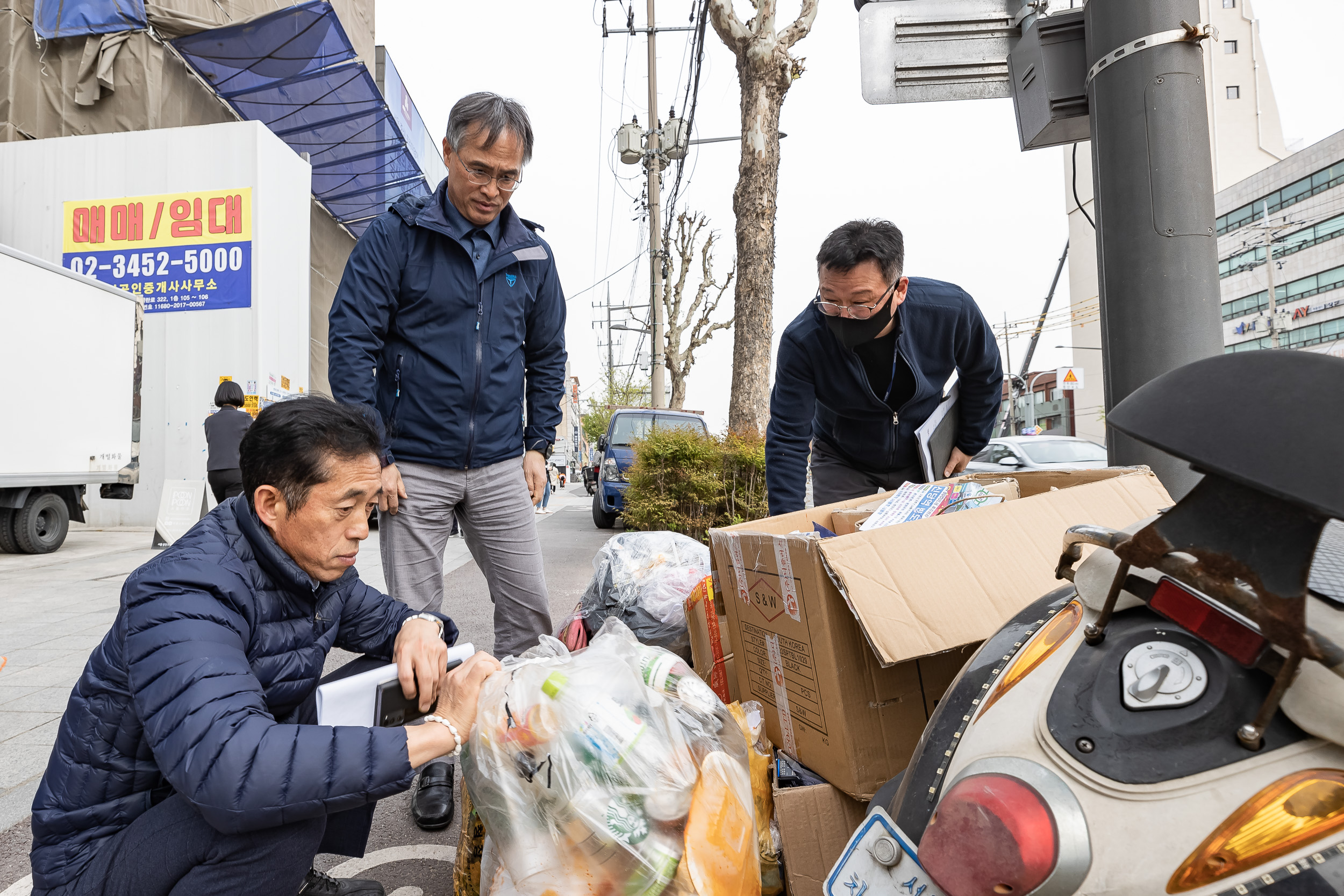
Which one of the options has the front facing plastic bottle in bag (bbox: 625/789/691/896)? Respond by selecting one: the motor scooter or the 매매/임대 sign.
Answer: the 매매/임대 sign

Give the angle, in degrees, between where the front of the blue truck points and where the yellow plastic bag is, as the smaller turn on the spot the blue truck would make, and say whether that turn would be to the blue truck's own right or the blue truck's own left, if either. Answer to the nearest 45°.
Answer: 0° — it already faces it

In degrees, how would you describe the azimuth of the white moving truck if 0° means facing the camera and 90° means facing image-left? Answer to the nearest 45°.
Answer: approximately 45°

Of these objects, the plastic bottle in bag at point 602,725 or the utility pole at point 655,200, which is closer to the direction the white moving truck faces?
the plastic bottle in bag

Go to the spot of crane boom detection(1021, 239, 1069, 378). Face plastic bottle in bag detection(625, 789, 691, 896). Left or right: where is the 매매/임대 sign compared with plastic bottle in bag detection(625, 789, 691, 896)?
right

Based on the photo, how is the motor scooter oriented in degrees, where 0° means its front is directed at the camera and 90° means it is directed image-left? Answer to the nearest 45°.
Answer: approximately 225°
